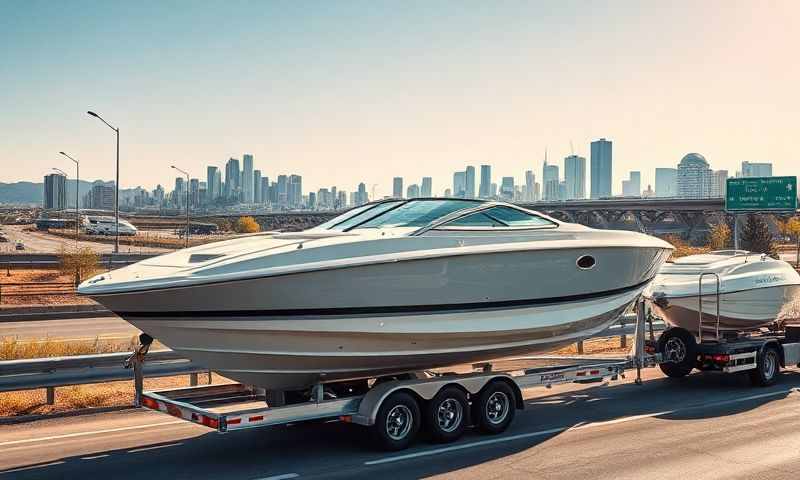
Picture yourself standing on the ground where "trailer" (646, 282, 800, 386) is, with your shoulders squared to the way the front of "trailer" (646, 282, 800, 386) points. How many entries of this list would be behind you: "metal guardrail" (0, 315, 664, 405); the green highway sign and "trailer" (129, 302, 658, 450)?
2

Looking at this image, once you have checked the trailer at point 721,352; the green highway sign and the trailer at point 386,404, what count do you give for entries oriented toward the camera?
1

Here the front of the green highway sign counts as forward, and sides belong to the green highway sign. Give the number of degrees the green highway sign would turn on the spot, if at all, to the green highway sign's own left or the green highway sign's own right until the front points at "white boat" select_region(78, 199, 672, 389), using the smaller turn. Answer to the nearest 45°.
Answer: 0° — it already faces it

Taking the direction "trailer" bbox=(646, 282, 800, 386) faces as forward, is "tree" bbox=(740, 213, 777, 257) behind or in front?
in front

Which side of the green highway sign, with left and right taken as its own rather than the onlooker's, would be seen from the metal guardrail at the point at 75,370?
front

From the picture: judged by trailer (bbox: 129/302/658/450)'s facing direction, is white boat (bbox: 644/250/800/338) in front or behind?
in front

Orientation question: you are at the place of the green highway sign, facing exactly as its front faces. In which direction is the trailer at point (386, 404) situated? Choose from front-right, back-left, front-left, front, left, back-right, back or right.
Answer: front

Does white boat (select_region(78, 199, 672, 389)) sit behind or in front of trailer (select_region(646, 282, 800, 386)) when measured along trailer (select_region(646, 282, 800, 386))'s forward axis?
behind

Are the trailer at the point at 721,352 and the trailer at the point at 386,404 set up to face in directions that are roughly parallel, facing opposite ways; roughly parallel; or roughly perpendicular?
roughly parallel

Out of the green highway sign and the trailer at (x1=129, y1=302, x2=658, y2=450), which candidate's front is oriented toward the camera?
the green highway sign

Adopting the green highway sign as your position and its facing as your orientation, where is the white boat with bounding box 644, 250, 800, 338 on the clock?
The white boat is roughly at 12 o'clock from the green highway sign.

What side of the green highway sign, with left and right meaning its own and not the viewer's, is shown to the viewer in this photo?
front

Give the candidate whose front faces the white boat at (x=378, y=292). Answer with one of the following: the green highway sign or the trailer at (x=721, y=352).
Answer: the green highway sign

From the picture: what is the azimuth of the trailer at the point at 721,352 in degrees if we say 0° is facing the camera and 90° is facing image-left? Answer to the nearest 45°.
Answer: approximately 225°

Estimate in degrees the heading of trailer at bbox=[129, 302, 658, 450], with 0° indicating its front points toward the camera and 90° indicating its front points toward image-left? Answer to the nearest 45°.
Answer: approximately 225°
